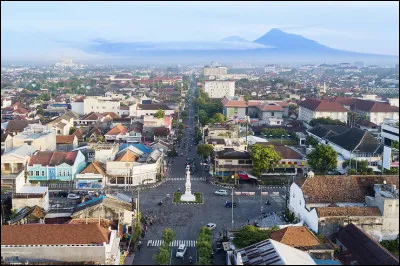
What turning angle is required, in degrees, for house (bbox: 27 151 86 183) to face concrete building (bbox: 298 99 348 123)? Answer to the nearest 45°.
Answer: approximately 135° to its left

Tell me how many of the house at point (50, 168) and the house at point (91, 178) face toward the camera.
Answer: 2

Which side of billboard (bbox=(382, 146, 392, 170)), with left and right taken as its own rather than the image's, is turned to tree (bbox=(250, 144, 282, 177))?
front

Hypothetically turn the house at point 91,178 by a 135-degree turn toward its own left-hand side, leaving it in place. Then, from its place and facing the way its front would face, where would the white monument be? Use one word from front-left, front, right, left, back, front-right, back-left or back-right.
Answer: right

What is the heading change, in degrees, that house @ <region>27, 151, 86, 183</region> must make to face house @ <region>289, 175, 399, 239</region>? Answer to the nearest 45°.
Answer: approximately 45° to its left

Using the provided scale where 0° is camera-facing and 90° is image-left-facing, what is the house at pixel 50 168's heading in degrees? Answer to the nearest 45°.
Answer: approximately 0°

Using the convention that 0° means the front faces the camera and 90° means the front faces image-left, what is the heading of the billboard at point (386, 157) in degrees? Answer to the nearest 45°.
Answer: approximately 45°

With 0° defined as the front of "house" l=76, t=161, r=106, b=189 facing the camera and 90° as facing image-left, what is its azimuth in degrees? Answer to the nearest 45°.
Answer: approximately 0°
